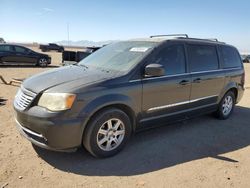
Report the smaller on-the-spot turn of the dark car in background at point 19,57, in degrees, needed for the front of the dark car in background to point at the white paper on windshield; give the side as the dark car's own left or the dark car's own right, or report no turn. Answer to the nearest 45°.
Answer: approximately 90° to the dark car's own right

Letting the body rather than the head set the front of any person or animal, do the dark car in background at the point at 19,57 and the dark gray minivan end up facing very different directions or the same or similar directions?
very different directions

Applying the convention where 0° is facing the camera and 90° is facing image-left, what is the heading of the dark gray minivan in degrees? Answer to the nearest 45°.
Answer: approximately 45°

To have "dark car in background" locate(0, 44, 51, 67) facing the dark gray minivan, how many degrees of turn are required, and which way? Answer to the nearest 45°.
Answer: approximately 90° to its right

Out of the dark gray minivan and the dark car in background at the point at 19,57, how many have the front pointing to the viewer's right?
1

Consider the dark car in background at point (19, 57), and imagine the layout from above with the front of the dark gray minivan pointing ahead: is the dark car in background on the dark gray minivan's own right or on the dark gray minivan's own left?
on the dark gray minivan's own right

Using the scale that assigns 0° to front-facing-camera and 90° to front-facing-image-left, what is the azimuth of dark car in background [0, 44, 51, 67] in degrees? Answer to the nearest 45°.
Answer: approximately 270°
